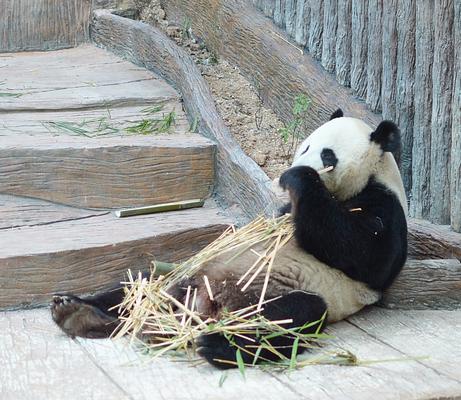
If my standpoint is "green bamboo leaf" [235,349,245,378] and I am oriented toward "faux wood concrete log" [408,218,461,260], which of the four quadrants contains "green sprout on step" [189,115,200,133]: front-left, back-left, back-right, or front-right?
front-left

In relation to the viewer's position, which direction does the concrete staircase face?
facing the viewer

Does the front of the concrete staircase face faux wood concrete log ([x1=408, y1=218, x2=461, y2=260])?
no

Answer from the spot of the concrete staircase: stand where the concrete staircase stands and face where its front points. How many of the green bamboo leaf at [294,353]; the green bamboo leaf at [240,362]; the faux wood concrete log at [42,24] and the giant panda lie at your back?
1

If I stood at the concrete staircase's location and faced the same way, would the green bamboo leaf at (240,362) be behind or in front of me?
in front

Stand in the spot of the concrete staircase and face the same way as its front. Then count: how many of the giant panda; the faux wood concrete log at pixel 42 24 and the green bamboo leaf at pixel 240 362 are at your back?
1

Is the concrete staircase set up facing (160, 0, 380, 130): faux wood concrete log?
no

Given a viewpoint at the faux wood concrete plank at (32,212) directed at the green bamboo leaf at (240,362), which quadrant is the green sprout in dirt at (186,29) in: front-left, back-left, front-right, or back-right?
back-left

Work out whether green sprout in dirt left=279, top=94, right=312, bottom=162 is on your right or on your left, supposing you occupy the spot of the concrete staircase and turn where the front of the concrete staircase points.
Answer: on your left

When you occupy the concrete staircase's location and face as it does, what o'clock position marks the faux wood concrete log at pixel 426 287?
The faux wood concrete log is roughly at 10 o'clock from the concrete staircase.

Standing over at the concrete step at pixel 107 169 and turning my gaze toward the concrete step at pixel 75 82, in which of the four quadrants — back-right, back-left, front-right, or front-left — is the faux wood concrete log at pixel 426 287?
back-right

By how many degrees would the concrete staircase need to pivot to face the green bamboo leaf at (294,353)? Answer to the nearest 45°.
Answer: approximately 45° to its left

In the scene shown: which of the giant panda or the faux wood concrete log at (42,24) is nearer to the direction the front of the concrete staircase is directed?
the giant panda
